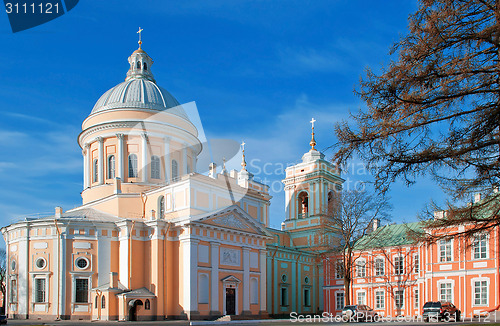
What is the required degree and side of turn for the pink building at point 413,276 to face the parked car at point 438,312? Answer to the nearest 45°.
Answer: approximately 45° to its left

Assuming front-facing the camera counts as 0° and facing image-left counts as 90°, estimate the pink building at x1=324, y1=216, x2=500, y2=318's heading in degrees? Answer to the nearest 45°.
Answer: approximately 45°
